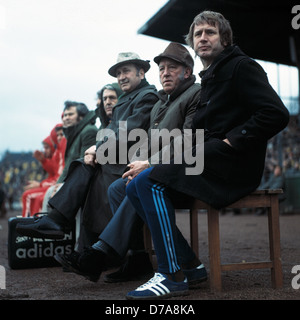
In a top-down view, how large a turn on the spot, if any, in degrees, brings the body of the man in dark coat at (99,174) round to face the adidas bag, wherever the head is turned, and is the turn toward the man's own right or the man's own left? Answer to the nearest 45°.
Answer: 0° — they already face it

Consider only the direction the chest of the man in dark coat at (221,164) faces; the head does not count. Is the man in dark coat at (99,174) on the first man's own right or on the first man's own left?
on the first man's own right

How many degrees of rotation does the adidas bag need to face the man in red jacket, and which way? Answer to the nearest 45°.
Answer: approximately 180°

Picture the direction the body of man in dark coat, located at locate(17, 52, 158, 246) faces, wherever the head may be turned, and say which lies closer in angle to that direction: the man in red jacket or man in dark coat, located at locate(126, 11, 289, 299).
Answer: the man in dark coat

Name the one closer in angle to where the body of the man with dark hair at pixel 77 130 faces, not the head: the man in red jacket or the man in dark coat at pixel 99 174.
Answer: the man in dark coat

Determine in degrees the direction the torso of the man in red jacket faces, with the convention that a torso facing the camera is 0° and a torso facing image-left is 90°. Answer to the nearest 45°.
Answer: approximately 90°

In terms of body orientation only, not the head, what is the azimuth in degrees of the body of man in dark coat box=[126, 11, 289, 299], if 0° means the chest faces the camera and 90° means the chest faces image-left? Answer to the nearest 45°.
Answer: approximately 90°

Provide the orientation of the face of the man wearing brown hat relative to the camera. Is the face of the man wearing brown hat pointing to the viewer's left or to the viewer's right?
to the viewer's left

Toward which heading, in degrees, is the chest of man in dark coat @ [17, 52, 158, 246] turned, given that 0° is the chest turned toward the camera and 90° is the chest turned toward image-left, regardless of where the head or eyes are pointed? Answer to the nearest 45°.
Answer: approximately 45°
